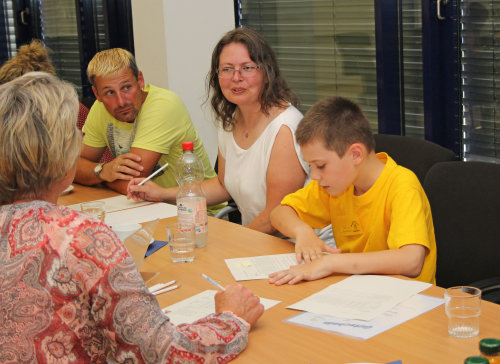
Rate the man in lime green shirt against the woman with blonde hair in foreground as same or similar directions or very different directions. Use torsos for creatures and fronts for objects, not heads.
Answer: very different directions

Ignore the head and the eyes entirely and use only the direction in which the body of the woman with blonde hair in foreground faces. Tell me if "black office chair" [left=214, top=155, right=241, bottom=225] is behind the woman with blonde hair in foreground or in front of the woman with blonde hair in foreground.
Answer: in front

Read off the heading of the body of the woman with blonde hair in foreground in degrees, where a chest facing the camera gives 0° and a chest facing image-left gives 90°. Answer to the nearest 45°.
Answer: approximately 225°

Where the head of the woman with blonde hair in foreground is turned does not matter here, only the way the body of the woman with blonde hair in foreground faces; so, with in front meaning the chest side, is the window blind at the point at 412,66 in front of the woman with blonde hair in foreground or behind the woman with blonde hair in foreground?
in front

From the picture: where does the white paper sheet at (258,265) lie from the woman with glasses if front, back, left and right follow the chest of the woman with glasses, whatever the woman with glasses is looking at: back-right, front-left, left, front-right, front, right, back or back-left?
front-left

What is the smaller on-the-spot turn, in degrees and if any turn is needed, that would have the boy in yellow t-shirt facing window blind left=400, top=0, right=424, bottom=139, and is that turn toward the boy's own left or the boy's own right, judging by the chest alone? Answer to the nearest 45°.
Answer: approximately 135° to the boy's own right

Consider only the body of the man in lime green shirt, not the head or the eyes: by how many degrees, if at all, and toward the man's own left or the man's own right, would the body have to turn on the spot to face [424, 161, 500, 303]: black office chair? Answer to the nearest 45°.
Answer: approximately 90° to the man's own left

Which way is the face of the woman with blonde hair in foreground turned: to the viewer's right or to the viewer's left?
to the viewer's right

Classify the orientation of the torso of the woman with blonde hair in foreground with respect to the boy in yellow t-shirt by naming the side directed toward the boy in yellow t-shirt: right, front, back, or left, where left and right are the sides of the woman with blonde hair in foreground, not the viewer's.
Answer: front
